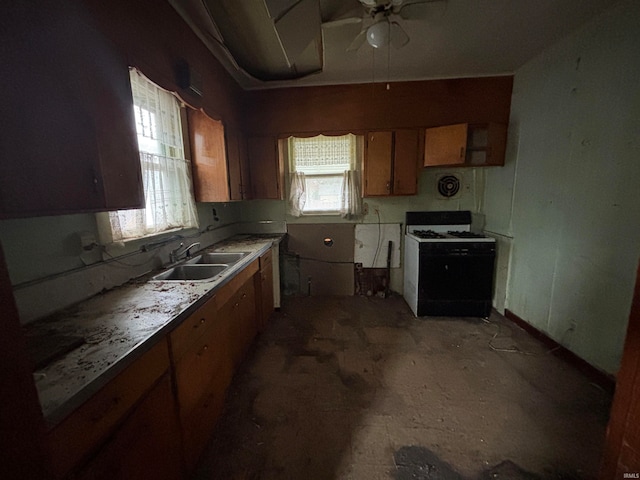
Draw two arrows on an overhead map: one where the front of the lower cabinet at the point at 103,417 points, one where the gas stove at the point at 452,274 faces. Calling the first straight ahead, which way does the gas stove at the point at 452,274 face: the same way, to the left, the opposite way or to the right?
to the right

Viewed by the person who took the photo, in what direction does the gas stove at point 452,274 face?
facing the viewer

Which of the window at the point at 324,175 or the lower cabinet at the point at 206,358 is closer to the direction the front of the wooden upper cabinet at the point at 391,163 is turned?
the lower cabinet

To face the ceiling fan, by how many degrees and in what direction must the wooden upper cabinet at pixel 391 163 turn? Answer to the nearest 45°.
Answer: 0° — it already faces it

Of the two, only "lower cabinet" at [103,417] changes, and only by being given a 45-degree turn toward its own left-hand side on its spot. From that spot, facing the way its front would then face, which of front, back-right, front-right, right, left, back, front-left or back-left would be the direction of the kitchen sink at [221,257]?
front-left

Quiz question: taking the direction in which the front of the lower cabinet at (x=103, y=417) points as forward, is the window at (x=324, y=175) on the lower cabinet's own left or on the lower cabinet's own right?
on the lower cabinet's own left

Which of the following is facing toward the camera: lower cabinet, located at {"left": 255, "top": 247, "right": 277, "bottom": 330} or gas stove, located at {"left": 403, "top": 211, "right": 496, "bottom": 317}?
the gas stove

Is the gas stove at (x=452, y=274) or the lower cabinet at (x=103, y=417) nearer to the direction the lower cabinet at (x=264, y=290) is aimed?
the gas stove

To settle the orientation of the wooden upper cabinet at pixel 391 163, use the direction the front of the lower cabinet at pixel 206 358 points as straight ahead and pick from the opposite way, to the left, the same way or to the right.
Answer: to the right

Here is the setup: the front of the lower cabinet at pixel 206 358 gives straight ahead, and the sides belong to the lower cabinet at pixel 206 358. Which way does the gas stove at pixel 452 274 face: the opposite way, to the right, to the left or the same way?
to the right

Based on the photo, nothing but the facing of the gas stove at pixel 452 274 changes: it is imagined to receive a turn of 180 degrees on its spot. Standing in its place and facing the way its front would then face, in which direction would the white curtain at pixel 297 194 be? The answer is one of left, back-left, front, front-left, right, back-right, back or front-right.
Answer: left

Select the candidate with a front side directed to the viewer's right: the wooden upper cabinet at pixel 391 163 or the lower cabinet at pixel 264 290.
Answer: the lower cabinet

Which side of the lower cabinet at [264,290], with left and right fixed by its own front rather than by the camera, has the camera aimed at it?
right

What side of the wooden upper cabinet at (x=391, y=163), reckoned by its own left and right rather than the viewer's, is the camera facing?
front

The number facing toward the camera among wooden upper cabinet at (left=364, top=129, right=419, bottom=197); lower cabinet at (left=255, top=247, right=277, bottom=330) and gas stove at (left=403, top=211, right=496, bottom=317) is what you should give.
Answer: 2

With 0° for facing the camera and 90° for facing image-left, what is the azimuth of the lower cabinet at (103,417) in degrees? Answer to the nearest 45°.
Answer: approximately 315°
